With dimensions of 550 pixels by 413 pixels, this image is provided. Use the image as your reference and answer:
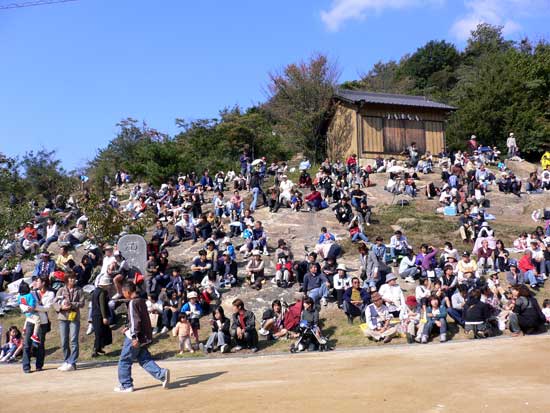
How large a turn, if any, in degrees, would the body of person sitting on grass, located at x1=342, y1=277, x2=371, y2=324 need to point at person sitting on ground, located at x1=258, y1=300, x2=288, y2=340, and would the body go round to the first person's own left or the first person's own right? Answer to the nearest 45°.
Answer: approximately 90° to the first person's own right

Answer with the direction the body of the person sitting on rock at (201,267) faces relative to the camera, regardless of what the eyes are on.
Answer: toward the camera

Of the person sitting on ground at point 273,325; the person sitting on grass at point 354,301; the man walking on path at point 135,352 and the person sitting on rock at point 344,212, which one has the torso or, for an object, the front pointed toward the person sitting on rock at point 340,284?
the person sitting on rock at point 344,212

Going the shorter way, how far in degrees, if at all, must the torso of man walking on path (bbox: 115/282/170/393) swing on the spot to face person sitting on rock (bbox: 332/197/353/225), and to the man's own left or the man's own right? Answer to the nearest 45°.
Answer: approximately 135° to the man's own right

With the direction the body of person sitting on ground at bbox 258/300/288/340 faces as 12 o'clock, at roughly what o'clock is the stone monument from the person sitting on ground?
The stone monument is roughly at 4 o'clock from the person sitting on ground.

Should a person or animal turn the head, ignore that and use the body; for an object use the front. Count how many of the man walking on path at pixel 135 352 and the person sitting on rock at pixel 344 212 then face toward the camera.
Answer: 1

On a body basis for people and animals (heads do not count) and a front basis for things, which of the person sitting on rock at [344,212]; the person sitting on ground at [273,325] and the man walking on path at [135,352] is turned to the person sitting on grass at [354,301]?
the person sitting on rock at [344,212]

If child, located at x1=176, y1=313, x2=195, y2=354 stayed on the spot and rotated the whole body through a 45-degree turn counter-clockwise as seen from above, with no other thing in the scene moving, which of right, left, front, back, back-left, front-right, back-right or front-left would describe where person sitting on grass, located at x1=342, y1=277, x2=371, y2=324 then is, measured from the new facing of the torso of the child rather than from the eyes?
front-left

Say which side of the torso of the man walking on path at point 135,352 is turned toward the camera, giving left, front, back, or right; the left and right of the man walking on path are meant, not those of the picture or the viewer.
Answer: left

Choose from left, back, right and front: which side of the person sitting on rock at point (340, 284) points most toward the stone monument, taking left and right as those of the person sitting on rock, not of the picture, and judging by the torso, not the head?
right

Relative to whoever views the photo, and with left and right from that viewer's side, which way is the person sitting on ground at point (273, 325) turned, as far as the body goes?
facing the viewer

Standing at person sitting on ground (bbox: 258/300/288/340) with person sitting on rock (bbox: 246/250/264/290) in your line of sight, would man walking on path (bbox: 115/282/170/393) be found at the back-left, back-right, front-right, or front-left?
back-left

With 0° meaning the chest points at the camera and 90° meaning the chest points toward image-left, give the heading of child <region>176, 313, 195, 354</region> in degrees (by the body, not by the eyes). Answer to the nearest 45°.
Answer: approximately 0°

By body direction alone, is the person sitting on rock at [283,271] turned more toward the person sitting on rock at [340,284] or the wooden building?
the person sitting on rock

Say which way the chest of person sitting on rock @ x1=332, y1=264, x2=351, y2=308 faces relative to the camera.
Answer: toward the camera
